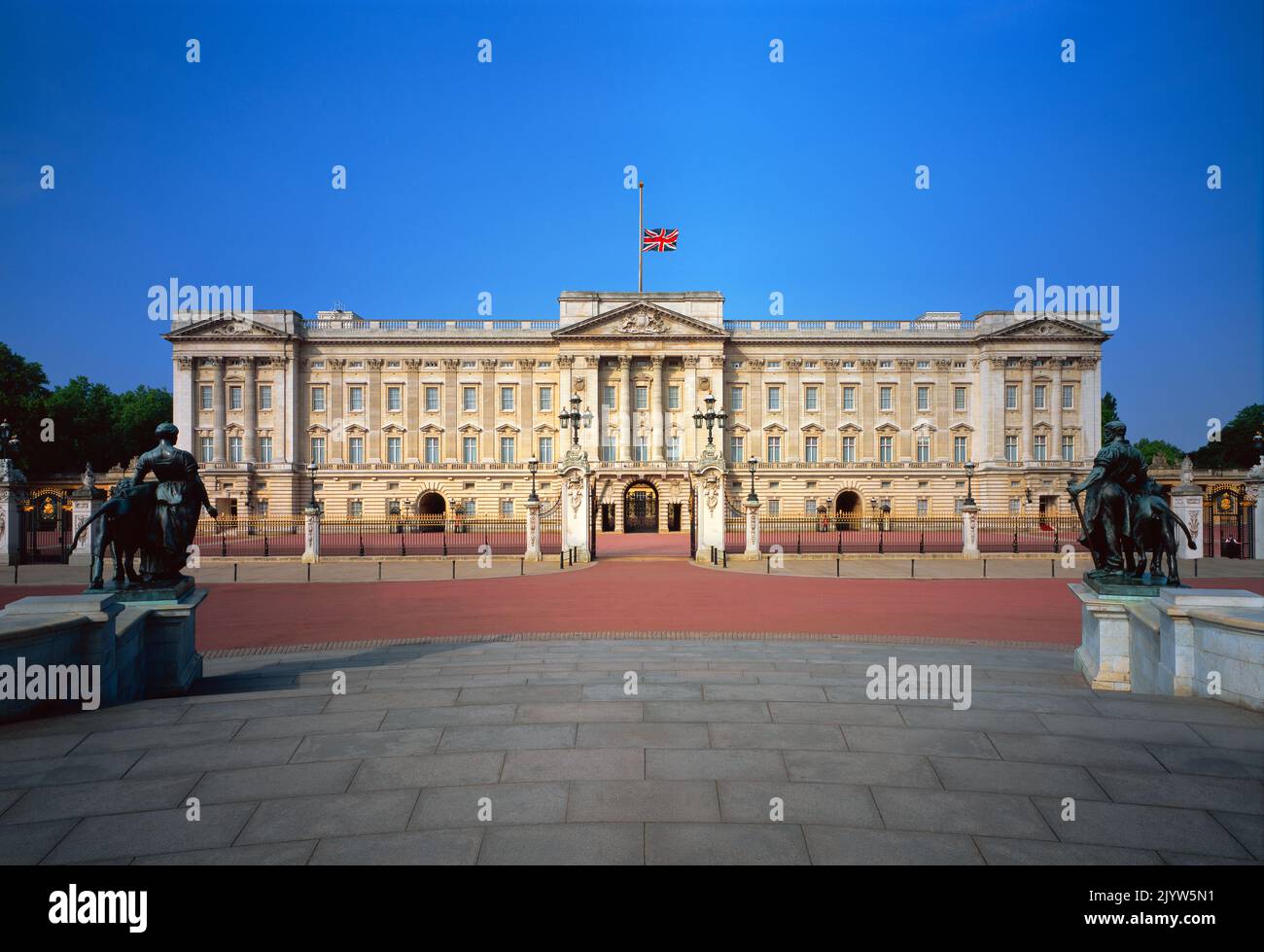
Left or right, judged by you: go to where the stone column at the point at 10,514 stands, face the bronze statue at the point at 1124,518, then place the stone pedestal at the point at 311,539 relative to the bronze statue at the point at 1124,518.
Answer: left

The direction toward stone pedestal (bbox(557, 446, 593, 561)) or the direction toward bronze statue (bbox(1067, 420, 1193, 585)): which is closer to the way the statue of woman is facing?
the stone pedestal

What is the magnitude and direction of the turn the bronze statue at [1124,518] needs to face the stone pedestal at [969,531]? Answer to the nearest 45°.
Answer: approximately 45° to its right

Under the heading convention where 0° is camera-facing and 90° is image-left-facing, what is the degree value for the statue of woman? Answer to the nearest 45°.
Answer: approximately 180°

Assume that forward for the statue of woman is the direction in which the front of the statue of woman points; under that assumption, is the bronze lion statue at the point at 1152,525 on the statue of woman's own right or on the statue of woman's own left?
on the statue of woman's own right

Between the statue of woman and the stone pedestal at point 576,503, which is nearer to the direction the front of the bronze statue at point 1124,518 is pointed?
the stone pedestal

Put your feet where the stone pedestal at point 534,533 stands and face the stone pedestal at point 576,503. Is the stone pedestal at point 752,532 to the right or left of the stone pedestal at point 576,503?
right

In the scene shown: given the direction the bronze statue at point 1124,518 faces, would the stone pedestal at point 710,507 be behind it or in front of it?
in front

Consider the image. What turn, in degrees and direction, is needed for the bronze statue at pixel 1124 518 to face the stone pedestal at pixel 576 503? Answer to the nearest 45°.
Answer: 0° — it already faces it
